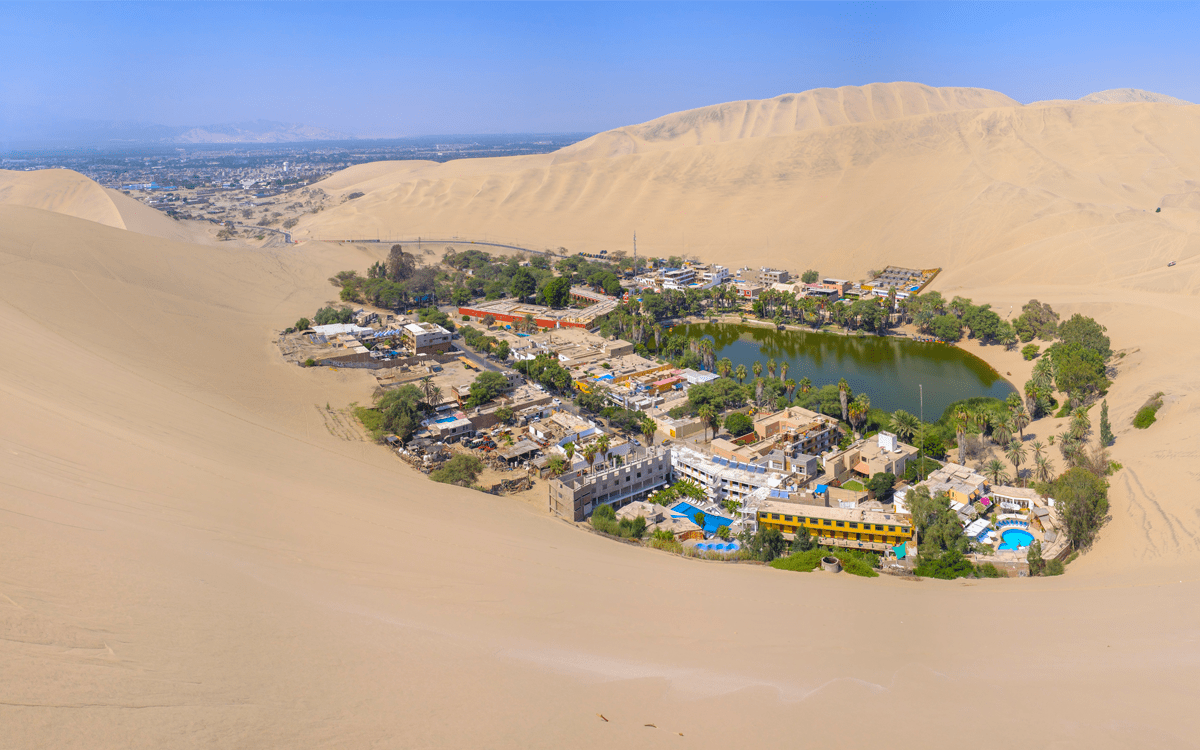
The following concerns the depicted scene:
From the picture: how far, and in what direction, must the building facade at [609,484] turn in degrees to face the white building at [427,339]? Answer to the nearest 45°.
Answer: approximately 180°

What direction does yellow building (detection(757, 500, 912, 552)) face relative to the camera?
toward the camera

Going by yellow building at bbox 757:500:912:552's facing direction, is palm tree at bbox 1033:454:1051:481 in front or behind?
behind

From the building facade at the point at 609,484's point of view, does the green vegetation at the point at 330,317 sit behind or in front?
behind

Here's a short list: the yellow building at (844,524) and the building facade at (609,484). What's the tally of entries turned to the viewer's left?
0

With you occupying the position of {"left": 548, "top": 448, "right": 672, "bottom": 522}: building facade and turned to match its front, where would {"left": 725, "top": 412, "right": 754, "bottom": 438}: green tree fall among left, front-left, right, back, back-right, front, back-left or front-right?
left

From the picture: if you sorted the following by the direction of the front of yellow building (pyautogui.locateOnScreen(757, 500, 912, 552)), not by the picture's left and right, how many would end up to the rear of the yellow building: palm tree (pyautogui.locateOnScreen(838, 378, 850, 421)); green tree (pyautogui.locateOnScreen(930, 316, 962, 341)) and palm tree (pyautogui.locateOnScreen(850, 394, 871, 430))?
3

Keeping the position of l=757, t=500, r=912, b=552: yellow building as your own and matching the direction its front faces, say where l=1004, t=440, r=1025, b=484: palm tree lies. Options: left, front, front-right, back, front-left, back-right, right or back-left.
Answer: back-left

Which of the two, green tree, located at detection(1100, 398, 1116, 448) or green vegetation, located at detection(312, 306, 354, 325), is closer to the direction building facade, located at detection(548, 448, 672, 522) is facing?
the green tree

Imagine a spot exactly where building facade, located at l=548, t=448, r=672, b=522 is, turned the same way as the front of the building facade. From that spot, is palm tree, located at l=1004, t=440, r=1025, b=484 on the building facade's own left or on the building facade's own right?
on the building facade's own left

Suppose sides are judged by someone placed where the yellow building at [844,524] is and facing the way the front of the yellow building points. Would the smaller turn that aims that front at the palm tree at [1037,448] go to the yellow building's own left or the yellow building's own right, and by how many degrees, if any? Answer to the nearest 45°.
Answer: approximately 135° to the yellow building's own left

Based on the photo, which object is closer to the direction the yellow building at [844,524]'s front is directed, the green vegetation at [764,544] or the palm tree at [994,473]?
the green vegetation

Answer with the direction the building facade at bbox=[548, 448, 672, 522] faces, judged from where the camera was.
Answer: facing the viewer and to the right of the viewer

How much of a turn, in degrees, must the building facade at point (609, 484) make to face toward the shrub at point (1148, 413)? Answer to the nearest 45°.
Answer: approximately 45° to its left

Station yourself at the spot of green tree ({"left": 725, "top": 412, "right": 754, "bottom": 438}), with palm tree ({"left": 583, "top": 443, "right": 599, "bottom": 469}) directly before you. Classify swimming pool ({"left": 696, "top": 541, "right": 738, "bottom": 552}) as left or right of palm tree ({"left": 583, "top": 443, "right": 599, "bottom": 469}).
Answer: left

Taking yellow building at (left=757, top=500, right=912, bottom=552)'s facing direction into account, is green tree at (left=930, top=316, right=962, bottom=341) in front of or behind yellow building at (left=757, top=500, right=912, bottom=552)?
behind

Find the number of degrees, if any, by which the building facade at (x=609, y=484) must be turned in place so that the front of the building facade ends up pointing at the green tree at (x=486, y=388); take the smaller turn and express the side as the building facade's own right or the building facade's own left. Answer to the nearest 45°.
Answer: approximately 180°
